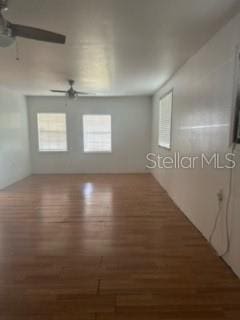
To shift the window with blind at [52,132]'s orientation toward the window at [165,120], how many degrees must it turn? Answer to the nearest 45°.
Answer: approximately 45° to its left

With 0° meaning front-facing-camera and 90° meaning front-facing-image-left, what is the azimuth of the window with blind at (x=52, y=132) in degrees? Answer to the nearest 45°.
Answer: approximately 0°

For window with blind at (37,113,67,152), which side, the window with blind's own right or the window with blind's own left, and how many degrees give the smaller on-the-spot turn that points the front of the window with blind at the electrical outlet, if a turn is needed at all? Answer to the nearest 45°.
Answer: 0° — it already faces it

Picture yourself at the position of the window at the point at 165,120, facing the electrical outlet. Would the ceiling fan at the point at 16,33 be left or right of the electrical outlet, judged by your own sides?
right
